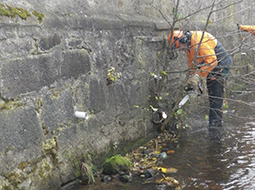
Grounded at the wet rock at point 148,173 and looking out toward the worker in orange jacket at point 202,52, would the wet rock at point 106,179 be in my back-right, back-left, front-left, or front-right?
back-left

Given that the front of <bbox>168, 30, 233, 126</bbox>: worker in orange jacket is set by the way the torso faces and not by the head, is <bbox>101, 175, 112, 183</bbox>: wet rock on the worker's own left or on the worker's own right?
on the worker's own left

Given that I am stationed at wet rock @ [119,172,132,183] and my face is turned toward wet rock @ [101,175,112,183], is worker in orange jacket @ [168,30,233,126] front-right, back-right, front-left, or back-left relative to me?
back-right

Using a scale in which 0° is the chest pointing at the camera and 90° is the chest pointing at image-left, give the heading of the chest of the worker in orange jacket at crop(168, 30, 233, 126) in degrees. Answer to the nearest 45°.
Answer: approximately 90°

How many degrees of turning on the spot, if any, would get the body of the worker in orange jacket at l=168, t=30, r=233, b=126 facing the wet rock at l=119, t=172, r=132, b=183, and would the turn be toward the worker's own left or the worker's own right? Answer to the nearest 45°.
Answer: approximately 45° to the worker's own left

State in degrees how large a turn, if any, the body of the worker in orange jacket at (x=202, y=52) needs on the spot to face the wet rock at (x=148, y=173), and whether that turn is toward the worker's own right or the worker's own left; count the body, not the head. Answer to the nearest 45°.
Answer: approximately 90° to the worker's own left
